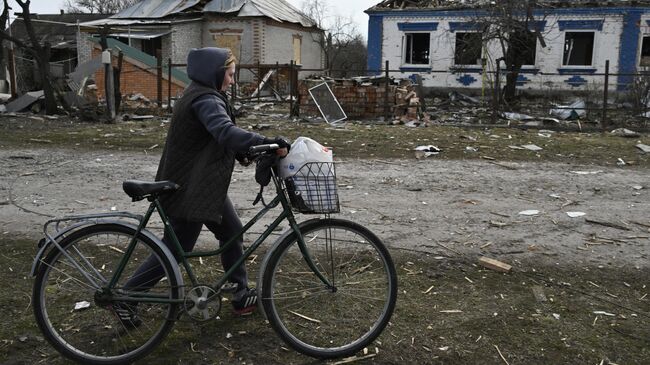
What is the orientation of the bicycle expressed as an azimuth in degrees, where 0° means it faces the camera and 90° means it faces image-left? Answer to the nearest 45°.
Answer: approximately 270°

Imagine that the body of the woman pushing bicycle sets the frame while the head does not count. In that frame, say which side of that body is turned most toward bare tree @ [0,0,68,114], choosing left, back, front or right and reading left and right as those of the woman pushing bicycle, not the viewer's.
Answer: left

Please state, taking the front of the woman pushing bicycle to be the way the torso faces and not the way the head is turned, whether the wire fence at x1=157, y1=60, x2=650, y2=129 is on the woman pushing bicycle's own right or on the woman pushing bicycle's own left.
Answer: on the woman pushing bicycle's own left

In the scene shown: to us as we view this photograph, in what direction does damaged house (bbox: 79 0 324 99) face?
facing the viewer

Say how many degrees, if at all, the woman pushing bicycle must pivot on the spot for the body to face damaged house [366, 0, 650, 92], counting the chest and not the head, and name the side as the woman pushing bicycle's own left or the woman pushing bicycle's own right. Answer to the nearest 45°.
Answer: approximately 45° to the woman pushing bicycle's own left

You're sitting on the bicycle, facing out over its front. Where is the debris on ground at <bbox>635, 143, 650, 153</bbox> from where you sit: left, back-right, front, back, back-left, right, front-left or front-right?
front-left

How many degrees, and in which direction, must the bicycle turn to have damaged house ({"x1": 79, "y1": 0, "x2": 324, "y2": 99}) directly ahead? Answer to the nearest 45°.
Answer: approximately 90° to its left

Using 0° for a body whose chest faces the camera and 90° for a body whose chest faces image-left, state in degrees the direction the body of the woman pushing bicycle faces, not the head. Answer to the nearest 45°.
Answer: approximately 270°

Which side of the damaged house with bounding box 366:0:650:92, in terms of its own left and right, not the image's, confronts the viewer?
front

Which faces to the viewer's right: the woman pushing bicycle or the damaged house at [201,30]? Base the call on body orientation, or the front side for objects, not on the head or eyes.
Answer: the woman pushing bicycle

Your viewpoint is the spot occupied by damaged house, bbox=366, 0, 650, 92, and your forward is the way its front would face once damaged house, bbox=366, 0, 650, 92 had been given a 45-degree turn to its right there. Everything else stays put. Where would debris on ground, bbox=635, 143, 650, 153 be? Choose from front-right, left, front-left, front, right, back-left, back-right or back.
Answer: front-left

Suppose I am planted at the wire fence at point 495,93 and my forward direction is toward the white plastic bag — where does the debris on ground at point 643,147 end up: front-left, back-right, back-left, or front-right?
front-left

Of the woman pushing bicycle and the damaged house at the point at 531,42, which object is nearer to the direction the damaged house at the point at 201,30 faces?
the woman pushing bicycle

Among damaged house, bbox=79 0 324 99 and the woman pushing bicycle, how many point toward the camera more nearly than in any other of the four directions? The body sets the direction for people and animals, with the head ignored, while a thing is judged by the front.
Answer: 1

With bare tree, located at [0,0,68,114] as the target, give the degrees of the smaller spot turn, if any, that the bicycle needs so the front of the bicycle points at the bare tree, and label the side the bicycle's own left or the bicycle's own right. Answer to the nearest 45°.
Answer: approximately 90° to the bicycle's own left

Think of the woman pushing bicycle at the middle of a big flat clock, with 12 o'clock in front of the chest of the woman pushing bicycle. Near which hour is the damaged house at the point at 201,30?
The damaged house is roughly at 9 o'clock from the woman pushing bicycle.

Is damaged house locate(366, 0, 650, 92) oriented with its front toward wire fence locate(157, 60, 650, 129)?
yes
